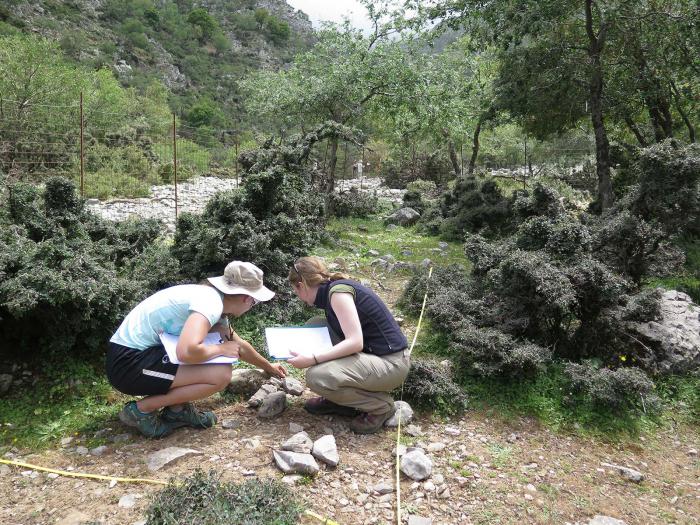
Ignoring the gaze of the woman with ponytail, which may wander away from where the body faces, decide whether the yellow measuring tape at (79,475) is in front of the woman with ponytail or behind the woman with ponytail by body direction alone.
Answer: in front

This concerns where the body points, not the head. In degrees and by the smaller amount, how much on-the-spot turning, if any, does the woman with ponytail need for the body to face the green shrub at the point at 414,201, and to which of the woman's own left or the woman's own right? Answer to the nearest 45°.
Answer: approximately 90° to the woman's own right

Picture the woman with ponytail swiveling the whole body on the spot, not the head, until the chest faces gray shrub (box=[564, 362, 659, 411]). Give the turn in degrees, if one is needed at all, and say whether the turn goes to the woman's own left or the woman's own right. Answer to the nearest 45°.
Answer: approximately 180°

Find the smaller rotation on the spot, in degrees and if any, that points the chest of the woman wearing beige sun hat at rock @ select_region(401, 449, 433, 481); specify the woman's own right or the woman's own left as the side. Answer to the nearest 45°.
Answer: approximately 45° to the woman's own right

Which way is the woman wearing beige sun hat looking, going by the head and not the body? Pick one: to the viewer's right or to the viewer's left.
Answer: to the viewer's right

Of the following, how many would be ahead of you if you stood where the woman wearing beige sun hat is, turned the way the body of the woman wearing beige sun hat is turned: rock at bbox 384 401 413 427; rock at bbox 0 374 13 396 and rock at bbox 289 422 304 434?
2

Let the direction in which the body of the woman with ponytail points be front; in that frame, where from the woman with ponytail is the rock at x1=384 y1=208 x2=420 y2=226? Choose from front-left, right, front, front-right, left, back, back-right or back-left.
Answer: right

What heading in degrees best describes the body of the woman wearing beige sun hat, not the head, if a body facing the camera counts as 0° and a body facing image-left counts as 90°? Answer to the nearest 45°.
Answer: approximately 270°

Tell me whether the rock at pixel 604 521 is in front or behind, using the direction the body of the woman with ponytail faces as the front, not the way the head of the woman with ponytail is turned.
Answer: behind

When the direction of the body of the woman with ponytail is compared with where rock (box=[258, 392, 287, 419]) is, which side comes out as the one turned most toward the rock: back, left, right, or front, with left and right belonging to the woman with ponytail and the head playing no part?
front

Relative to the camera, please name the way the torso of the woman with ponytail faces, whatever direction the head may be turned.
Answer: to the viewer's left

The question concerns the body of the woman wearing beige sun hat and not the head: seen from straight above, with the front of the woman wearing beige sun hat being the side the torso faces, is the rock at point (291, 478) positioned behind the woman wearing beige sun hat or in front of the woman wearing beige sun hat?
in front

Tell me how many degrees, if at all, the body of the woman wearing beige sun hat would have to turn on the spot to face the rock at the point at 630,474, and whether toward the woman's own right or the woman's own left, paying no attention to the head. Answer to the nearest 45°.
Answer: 0° — they already face it

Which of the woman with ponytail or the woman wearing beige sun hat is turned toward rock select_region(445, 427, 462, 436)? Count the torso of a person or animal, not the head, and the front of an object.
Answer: the woman wearing beige sun hat

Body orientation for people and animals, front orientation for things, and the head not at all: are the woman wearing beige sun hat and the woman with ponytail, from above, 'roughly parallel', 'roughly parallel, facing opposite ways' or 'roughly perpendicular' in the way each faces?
roughly parallel, facing opposite ways
